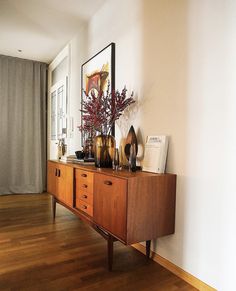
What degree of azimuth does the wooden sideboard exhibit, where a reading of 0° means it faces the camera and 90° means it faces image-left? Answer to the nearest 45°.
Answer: approximately 45°

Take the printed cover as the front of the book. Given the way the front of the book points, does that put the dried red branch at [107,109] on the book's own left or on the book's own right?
on the book's own right

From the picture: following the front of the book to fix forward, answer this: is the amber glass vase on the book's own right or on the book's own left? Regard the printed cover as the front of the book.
on the book's own right

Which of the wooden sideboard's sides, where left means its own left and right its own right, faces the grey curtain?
right

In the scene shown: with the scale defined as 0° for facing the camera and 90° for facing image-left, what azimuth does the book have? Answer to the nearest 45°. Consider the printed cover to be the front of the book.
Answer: approximately 45°

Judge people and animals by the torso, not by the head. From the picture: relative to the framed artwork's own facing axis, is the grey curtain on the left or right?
on its right

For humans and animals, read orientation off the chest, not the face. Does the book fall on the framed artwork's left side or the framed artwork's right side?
on its left

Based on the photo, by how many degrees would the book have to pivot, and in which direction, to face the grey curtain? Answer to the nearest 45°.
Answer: approximately 90° to its right
